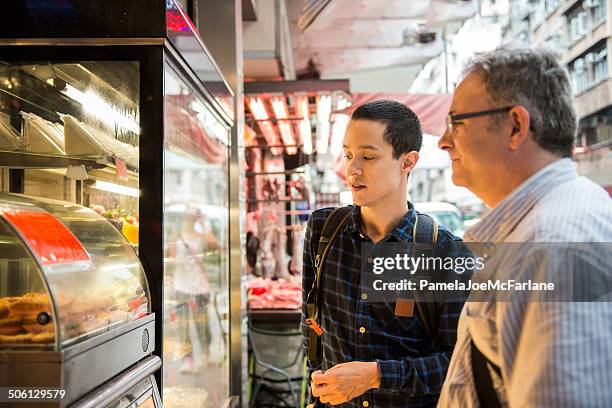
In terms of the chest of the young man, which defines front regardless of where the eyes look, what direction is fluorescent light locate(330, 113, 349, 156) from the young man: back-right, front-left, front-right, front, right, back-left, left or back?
back-right

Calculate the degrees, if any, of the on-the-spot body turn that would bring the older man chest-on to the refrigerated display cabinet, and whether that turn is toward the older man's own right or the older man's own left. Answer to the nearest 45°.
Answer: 0° — they already face it

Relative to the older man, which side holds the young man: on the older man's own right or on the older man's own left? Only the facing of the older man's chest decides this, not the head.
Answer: on the older man's own right

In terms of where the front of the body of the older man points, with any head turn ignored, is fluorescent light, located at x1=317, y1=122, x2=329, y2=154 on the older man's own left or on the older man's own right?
on the older man's own right

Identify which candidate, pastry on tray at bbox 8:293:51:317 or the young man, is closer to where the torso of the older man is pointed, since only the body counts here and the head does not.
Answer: the pastry on tray

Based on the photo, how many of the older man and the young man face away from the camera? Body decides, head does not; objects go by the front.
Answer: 0

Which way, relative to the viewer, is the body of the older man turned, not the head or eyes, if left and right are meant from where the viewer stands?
facing to the left of the viewer

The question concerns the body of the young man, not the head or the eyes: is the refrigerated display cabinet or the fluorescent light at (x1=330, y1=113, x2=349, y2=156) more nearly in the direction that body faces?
the refrigerated display cabinet

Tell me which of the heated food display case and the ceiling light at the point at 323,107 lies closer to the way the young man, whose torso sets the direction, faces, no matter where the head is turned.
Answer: the heated food display case

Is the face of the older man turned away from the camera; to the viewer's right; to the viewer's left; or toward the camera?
to the viewer's left

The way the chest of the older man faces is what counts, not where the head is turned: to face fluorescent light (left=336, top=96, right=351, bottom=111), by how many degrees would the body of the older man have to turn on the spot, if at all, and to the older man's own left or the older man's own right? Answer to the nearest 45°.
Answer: approximately 45° to the older man's own right

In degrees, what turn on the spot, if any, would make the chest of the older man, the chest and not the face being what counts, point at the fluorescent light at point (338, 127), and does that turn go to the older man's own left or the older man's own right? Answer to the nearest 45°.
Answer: approximately 45° to the older man's own right

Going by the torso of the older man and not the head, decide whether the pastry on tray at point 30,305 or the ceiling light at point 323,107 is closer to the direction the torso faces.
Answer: the pastry on tray
